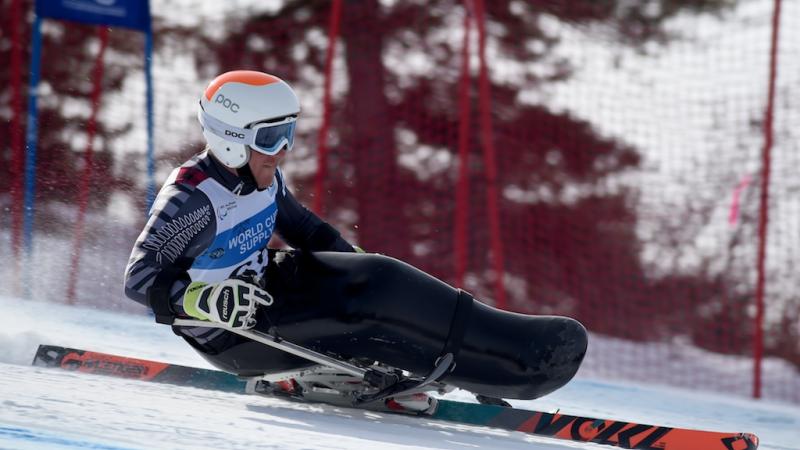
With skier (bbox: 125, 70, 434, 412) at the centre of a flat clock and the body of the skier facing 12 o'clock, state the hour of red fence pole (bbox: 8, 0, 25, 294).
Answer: The red fence pole is roughly at 7 o'clock from the skier.

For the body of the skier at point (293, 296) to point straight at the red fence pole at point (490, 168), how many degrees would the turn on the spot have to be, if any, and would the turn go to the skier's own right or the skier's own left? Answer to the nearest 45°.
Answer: approximately 135° to the skier's own left

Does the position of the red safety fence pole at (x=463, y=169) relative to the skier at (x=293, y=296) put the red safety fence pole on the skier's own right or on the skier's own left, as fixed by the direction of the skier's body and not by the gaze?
on the skier's own left

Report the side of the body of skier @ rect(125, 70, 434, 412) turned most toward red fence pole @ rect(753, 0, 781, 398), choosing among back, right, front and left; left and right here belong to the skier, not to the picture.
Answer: left

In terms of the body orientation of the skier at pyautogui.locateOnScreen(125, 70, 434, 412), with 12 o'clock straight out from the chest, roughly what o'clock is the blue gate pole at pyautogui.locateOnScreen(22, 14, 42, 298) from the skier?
The blue gate pole is roughly at 7 o'clock from the skier.

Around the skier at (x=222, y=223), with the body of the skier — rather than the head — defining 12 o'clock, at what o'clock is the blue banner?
The blue banner is roughly at 7 o'clock from the skier.

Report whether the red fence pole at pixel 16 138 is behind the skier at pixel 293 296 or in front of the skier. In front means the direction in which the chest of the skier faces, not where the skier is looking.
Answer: behind

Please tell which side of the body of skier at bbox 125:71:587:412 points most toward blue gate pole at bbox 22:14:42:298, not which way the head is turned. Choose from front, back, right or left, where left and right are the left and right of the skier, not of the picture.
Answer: back

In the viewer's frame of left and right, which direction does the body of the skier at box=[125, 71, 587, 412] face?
facing the viewer and to the right of the viewer

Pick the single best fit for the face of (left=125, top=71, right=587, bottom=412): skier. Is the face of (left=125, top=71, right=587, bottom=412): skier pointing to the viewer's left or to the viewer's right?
to the viewer's right

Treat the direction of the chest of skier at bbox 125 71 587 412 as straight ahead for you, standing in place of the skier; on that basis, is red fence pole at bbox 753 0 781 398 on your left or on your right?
on your left

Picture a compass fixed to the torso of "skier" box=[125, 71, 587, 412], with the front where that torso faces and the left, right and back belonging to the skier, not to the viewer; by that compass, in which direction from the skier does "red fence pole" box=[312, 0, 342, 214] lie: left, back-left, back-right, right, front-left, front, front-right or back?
back-left

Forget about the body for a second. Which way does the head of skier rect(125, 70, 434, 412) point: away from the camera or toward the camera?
toward the camera
